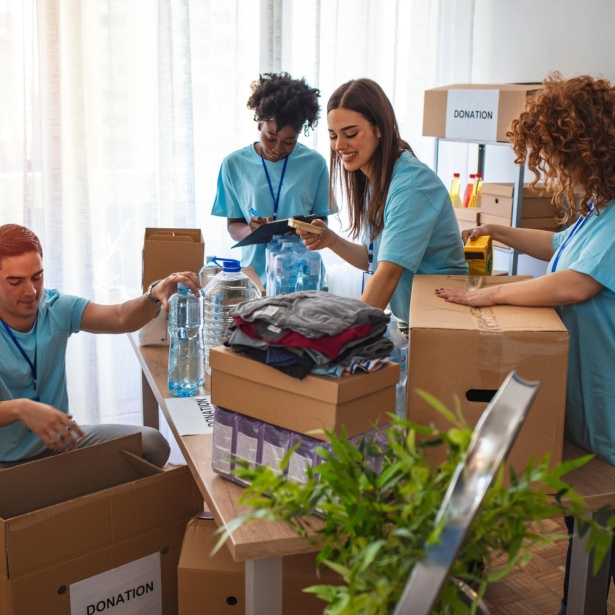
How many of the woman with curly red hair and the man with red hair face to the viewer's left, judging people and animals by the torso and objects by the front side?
1

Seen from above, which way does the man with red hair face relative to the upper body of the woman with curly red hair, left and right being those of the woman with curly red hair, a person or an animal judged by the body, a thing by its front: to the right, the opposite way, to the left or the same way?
the opposite way

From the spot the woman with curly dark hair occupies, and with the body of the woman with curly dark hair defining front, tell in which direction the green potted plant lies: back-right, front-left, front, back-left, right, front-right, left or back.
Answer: front

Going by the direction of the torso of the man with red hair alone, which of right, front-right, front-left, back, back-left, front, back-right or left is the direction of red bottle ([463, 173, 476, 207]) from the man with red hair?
left

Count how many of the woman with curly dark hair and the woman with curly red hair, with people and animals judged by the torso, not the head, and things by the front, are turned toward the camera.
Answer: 1

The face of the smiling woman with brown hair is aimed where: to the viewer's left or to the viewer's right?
to the viewer's left

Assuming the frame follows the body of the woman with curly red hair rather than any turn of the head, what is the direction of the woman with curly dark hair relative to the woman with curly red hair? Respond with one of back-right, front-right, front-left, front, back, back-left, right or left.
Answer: front-right

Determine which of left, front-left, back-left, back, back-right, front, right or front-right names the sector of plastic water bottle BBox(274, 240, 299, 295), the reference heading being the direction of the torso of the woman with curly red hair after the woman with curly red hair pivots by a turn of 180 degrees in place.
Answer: back-left

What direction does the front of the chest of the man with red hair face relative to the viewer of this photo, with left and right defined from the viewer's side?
facing the viewer and to the right of the viewer

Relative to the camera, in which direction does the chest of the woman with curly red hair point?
to the viewer's left

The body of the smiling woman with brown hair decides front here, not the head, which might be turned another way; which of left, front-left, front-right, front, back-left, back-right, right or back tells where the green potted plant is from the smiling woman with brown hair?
front-left

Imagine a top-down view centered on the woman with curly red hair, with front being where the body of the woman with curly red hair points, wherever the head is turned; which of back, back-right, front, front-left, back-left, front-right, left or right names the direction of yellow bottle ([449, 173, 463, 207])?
right

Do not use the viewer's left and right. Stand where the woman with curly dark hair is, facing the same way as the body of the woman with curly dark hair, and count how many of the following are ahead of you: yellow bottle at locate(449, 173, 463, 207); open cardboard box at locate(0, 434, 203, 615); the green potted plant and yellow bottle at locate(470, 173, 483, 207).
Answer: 2

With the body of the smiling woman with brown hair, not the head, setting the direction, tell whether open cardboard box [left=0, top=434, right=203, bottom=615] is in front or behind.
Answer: in front

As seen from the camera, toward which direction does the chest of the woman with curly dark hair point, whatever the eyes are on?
toward the camera

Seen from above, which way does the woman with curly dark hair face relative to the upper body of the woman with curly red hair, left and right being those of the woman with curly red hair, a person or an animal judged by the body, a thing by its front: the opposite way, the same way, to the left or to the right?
to the left
